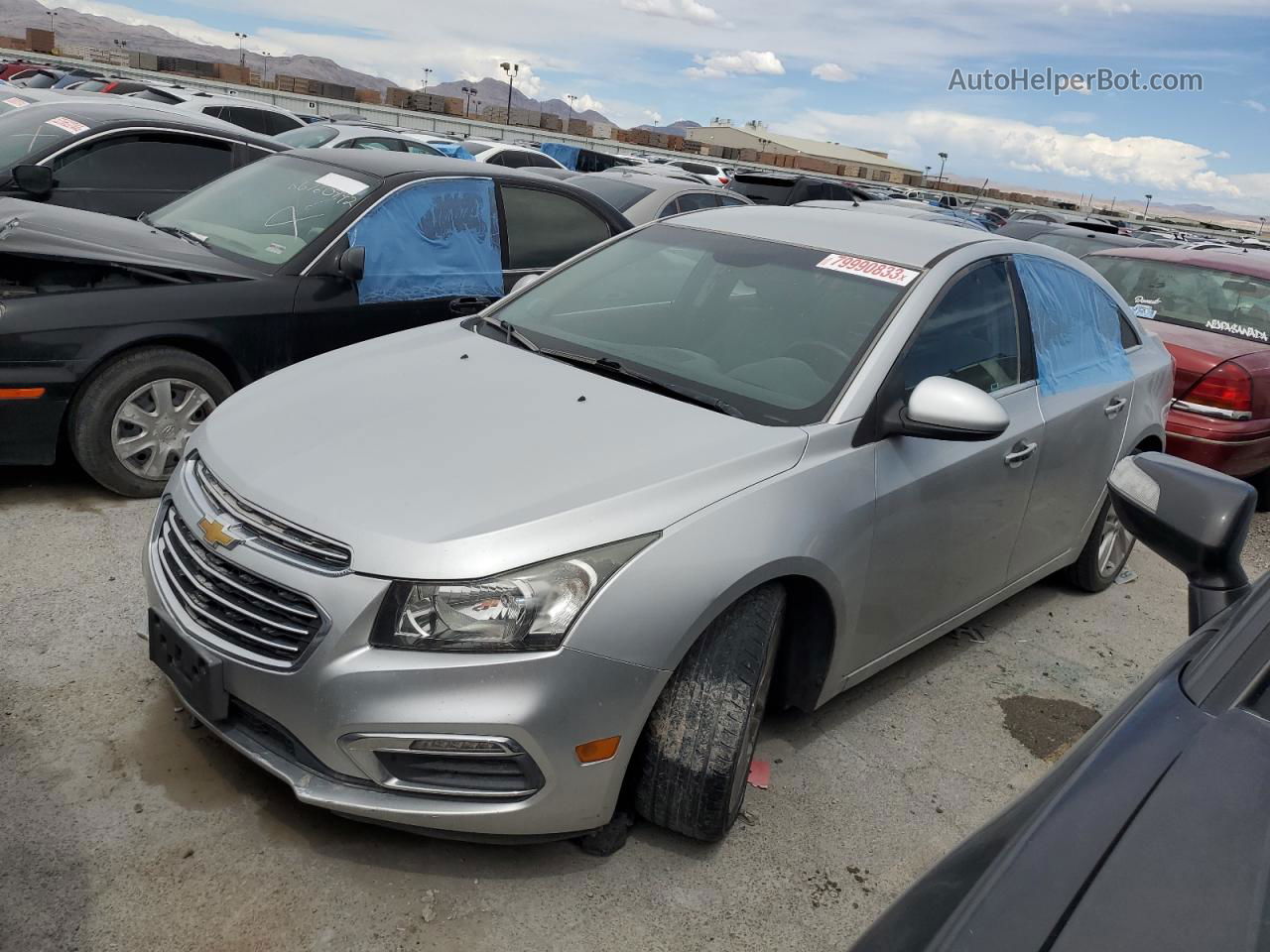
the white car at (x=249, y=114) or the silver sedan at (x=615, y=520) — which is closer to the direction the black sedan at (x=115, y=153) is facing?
the silver sedan

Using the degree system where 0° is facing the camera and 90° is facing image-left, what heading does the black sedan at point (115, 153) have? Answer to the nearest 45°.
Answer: approximately 45°

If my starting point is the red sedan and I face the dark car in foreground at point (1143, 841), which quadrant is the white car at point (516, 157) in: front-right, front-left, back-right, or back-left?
back-right

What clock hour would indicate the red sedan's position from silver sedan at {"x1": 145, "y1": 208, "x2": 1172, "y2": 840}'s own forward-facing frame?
The red sedan is roughly at 6 o'clock from the silver sedan.

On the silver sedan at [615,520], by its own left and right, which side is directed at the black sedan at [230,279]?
right

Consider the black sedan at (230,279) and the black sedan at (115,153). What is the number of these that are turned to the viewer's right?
0

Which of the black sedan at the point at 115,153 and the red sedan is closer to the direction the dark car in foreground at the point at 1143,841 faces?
the black sedan

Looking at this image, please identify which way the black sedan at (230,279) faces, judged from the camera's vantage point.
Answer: facing the viewer and to the left of the viewer

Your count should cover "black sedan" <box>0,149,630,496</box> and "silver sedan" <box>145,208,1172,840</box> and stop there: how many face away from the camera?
0

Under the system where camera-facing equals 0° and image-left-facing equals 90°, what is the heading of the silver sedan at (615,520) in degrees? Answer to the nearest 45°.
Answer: approximately 45°

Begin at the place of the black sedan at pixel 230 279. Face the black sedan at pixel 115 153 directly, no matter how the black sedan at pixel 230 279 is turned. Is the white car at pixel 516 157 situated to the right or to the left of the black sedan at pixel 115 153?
right

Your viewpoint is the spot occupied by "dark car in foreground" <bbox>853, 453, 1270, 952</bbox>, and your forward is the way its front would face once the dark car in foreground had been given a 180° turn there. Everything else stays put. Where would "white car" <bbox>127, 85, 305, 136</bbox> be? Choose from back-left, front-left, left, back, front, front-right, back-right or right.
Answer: left
